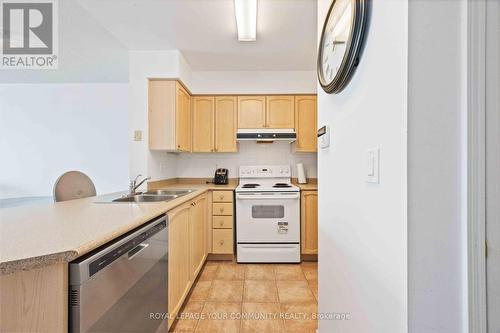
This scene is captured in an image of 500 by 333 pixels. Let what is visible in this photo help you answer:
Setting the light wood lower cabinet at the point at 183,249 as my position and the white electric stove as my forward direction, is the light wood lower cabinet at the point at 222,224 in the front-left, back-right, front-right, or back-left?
front-left

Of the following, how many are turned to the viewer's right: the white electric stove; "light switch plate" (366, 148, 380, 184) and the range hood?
0

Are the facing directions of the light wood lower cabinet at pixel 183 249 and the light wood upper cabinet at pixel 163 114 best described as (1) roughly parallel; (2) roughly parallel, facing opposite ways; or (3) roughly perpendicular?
roughly parallel

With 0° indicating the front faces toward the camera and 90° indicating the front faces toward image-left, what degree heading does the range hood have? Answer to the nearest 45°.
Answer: approximately 0°

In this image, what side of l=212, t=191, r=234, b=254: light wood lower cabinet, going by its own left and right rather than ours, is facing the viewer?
front

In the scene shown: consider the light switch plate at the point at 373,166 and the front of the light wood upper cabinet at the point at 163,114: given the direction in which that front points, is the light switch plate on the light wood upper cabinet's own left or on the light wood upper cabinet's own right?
on the light wood upper cabinet's own right

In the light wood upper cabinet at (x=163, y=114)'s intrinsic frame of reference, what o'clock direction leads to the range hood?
The range hood is roughly at 12 o'clock from the light wood upper cabinet.

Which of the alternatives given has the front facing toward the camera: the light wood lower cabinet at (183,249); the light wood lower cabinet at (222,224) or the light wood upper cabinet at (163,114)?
the light wood lower cabinet at (222,224)

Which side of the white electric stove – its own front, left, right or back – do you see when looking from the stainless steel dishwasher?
front

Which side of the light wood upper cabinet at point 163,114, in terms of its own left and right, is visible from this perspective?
right

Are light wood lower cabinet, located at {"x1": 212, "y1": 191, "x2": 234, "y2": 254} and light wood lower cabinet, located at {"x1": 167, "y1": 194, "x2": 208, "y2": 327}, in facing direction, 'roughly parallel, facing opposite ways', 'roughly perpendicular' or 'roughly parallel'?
roughly perpendicular

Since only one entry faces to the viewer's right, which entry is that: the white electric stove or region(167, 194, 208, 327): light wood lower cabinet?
the light wood lower cabinet

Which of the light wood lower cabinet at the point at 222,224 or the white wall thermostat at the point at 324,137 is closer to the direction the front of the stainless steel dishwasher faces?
the white wall thermostat

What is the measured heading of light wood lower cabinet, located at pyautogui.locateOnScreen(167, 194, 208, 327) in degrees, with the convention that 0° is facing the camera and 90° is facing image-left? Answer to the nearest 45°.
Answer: approximately 270°
